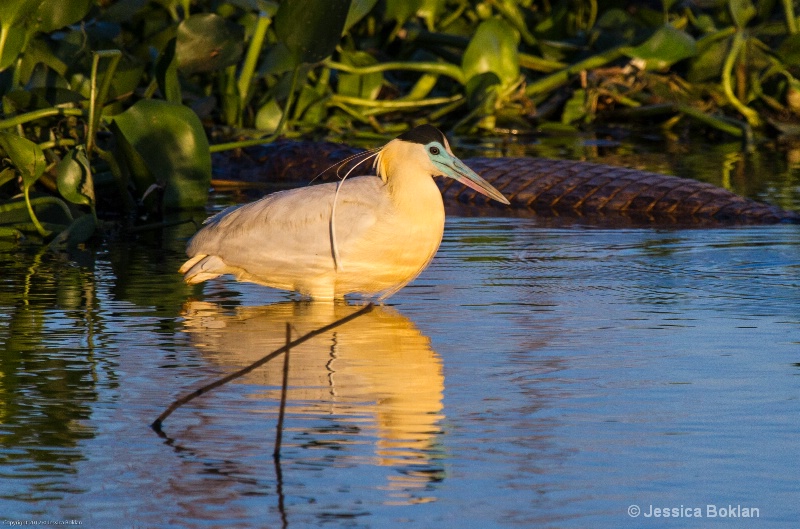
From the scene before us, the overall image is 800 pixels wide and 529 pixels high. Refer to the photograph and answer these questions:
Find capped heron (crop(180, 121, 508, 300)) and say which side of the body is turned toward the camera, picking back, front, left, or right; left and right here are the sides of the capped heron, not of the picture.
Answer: right

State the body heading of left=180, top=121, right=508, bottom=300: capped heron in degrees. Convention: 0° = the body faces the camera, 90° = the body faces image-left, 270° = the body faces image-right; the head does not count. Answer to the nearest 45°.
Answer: approximately 270°
